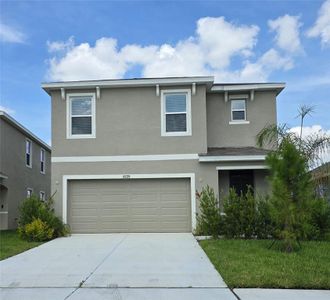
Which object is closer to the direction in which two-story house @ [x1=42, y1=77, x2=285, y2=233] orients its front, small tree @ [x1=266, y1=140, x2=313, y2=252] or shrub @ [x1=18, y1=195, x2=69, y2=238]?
the small tree

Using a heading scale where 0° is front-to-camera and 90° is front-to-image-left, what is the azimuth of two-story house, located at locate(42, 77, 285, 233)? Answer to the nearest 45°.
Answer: approximately 0°

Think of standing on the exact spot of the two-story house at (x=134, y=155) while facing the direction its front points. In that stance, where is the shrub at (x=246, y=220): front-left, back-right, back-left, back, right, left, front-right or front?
front-left

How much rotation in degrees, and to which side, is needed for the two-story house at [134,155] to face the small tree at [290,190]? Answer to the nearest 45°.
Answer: approximately 45° to its left

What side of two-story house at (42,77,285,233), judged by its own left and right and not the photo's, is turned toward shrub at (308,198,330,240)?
left

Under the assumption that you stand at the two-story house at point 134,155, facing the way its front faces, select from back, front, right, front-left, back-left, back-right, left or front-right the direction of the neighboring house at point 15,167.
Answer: back-right

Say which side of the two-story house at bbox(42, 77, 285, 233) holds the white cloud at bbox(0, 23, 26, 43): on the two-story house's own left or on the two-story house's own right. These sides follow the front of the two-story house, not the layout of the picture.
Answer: on the two-story house's own right
